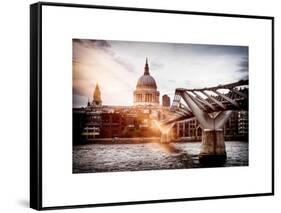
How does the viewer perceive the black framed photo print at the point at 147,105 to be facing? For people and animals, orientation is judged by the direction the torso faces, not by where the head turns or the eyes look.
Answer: facing the viewer and to the right of the viewer
